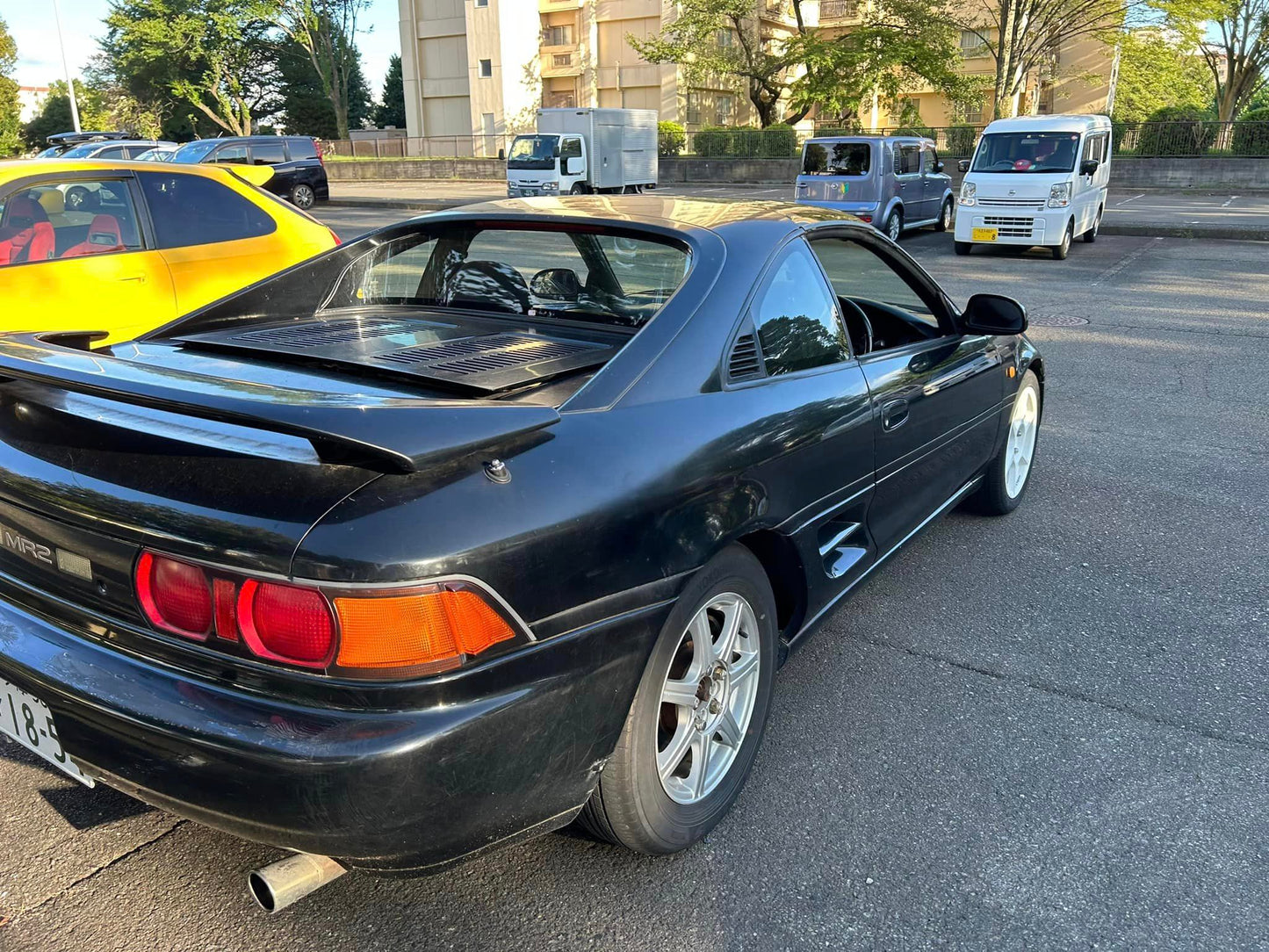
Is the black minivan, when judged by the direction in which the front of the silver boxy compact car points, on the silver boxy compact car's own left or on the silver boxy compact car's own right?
on the silver boxy compact car's own left

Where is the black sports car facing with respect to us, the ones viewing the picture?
facing away from the viewer and to the right of the viewer

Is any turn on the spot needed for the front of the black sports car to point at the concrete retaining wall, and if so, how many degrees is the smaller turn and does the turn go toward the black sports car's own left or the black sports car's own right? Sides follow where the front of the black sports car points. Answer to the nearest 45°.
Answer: approximately 45° to the black sports car's own left

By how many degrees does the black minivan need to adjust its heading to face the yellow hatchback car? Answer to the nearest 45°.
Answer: approximately 45° to its left

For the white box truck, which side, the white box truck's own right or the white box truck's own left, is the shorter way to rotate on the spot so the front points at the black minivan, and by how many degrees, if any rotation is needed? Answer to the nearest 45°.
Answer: approximately 45° to the white box truck's own right

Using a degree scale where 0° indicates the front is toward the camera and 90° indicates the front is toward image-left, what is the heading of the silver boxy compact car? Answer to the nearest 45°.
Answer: approximately 225°

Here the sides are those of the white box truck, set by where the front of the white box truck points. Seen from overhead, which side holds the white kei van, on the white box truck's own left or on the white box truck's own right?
on the white box truck's own left

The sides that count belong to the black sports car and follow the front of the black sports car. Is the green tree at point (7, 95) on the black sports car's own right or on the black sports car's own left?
on the black sports car's own left

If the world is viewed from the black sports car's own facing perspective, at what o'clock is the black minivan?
The black minivan is roughly at 10 o'clock from the black sports car.

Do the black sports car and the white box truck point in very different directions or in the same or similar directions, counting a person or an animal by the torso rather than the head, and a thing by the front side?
very different directions
